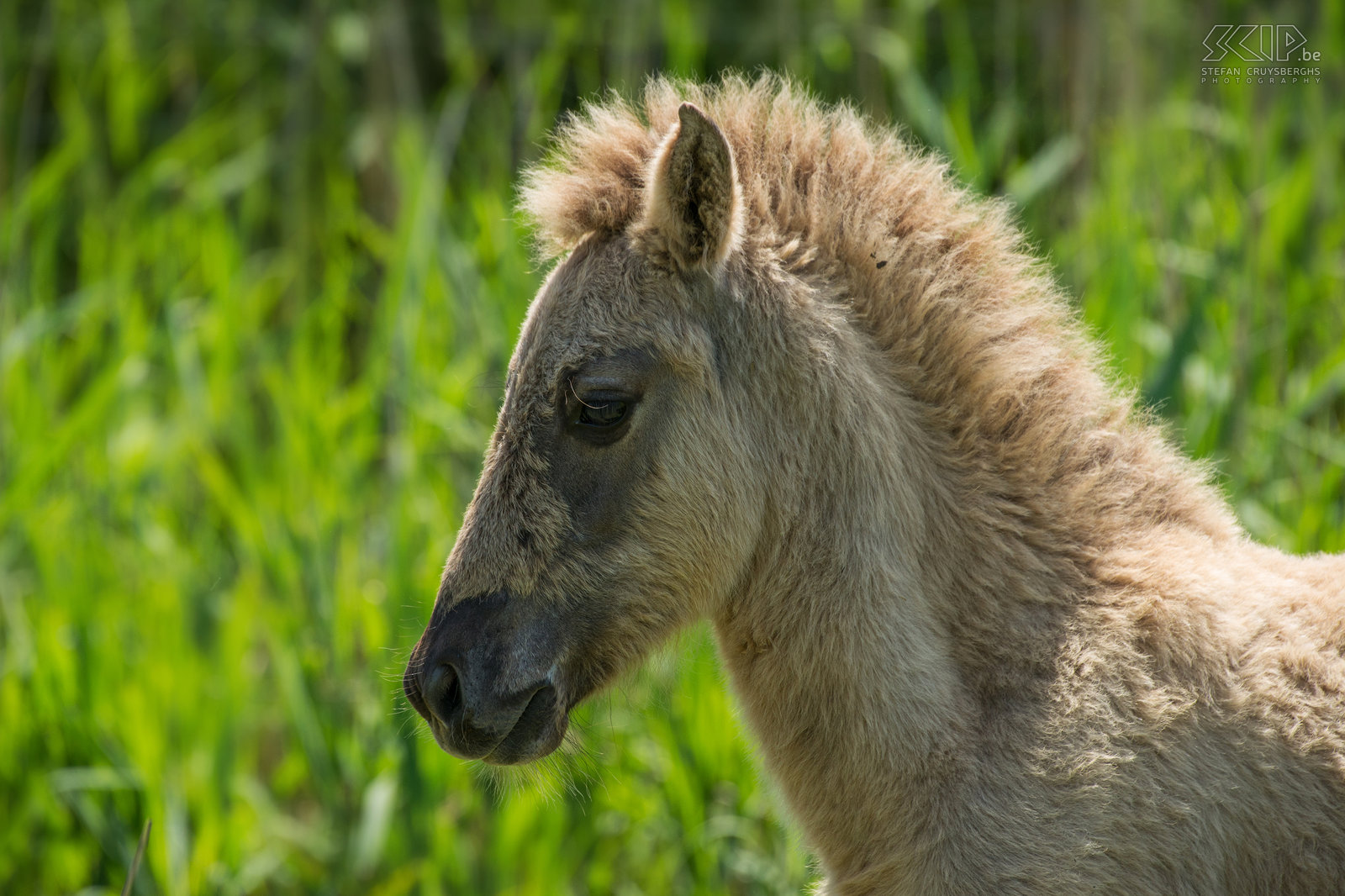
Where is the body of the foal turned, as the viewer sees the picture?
to the viewer's left
